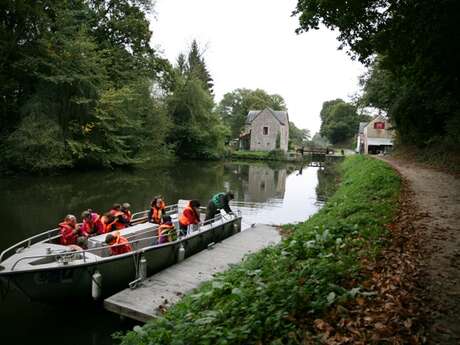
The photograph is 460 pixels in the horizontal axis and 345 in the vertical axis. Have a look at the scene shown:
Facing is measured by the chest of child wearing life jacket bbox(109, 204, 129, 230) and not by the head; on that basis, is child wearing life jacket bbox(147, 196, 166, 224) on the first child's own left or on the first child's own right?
on the first child's own left

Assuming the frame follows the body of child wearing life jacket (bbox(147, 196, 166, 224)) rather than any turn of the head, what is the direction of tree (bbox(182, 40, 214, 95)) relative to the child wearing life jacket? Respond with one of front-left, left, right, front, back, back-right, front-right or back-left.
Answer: back-left

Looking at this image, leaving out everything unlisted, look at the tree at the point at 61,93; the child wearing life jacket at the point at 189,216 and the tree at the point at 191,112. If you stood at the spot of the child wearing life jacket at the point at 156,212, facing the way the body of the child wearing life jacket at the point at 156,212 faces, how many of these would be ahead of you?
1
